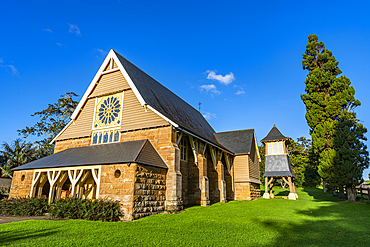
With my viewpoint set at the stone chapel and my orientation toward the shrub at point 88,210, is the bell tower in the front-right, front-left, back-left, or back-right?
back-left

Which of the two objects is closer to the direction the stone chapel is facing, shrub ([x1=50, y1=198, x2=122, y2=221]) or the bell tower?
the shrub

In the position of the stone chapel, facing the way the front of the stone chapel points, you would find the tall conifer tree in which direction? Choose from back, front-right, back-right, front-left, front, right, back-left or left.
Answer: back-left

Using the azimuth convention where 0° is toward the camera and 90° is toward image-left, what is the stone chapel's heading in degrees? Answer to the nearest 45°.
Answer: approximately 45°

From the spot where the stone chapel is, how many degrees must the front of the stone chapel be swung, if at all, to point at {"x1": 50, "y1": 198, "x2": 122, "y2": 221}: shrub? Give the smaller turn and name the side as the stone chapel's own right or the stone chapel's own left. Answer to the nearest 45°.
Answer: approximately 45° to the stone chapel's own left

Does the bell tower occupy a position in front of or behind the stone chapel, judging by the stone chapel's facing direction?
behind

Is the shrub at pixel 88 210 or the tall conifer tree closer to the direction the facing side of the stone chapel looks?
the shrub
